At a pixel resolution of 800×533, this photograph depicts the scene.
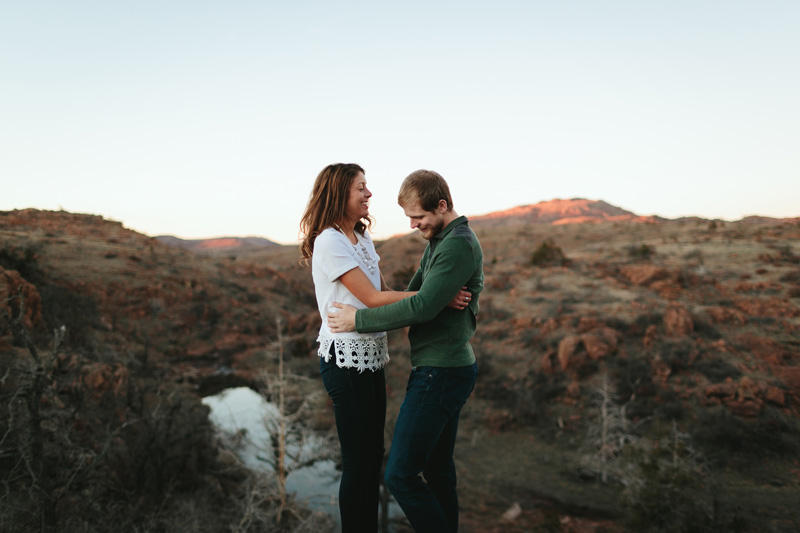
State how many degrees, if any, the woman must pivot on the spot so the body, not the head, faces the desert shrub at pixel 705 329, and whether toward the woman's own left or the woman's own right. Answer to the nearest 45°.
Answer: approximately 45° to the woman's own left

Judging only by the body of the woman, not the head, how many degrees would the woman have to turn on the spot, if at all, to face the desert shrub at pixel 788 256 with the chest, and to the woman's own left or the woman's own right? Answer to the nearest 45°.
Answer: approximately 45° to the woman's own left

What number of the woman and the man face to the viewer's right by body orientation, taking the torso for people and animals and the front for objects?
1

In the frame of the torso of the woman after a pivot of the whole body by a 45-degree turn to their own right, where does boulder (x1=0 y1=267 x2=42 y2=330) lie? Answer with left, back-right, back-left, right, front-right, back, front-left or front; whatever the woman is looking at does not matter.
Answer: back

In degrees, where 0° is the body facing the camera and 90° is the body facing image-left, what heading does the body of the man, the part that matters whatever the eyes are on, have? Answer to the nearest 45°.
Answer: approximately 90°

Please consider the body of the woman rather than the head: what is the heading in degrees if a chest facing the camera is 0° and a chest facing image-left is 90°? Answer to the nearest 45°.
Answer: approximately 270°

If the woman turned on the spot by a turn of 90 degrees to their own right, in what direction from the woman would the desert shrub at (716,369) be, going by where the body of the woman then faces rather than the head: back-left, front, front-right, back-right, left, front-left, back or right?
back-left

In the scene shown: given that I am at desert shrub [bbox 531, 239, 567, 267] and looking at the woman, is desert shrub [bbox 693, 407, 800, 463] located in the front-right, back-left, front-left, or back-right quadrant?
front-left

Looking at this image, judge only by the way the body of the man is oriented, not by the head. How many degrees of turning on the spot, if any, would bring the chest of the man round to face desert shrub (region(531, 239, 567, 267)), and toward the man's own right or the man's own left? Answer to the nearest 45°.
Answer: approximately 90° to the man's own right

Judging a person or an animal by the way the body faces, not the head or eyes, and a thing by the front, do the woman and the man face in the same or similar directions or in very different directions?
very different directions

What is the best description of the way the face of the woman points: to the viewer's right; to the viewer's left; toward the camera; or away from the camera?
to the viewer's right

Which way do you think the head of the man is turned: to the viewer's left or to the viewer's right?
to the viewer's left
